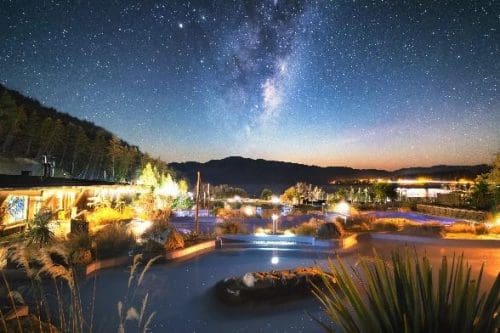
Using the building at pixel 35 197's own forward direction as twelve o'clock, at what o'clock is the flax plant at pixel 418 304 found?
The flax plant is roughly at 1 o'clock from the building.

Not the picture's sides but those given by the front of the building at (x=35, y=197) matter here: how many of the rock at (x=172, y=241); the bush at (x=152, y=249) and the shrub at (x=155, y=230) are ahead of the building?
3

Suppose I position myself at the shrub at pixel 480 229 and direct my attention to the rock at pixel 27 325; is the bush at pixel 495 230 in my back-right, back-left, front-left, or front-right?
back-left

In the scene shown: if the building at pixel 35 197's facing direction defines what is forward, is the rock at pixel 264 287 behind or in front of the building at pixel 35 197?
in front

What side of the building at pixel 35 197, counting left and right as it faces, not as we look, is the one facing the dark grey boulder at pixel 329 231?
front

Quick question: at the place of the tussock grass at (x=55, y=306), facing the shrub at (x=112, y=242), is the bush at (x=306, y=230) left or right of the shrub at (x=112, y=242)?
right

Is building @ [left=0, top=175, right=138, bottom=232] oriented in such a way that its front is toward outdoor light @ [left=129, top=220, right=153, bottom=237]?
yes

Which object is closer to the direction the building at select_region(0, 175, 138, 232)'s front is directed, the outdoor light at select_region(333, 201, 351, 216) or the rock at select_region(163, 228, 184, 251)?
the rock

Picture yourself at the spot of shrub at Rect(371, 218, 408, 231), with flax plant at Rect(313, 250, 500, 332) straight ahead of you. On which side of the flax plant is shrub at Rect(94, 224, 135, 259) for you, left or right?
right

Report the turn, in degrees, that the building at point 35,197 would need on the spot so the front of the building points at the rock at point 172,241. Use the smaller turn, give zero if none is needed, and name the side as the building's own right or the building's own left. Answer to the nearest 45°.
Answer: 0° — it already faces it

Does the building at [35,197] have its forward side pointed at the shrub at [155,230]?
yes

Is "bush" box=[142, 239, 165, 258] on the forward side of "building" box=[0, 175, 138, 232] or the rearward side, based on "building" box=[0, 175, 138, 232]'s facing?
on the forward side

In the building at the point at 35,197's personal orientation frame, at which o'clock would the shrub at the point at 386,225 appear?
The shrub is roughly at 11 o'clock from the building.

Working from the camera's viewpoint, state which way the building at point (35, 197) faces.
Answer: facing the viewer and to the right of the viewer
